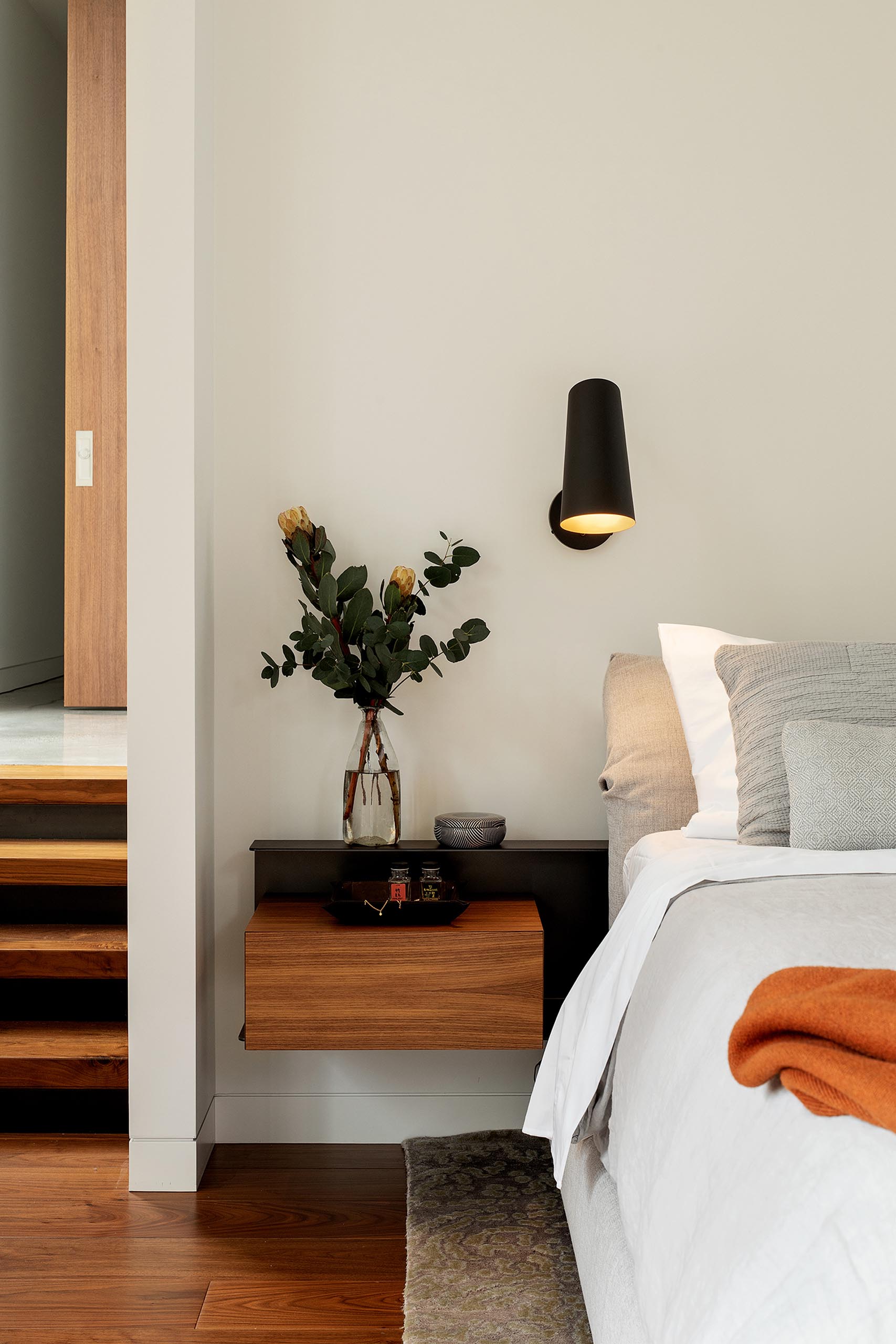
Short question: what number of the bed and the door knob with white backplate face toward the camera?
2

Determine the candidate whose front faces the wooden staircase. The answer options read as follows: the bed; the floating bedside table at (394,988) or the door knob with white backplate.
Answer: the door knob with white backplate

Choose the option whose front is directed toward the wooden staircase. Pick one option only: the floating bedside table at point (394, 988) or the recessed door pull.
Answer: the recessed door pull

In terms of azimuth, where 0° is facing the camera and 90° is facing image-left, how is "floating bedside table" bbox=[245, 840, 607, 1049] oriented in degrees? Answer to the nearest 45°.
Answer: approximately 0°

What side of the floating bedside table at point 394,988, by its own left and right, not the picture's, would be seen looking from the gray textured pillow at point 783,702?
left

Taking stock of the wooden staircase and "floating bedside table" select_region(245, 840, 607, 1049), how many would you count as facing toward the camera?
2
